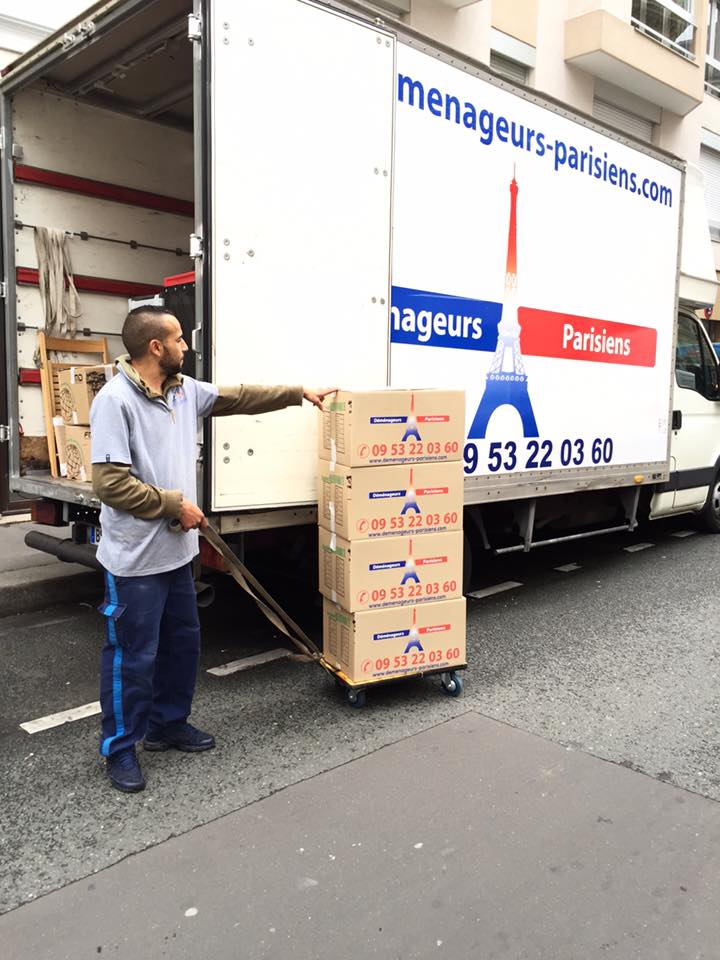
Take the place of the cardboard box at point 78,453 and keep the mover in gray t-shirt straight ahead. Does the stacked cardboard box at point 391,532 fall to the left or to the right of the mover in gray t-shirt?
left

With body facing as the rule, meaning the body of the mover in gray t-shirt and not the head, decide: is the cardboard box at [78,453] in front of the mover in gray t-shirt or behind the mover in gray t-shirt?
behind

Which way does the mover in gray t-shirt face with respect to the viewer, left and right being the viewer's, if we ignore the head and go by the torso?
facing the viewer and to the right of the viewer

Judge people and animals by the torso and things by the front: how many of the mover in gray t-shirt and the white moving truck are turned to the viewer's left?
0

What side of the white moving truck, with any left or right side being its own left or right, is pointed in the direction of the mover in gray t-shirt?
back

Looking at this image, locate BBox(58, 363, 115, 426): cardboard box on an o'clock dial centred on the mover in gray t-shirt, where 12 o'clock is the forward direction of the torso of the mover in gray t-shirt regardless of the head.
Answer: The cardboard box is roughly at 7 o'clock from the mover in gray t-shirt.

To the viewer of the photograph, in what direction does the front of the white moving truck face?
facing away from the viewer and to the right of the viewer
